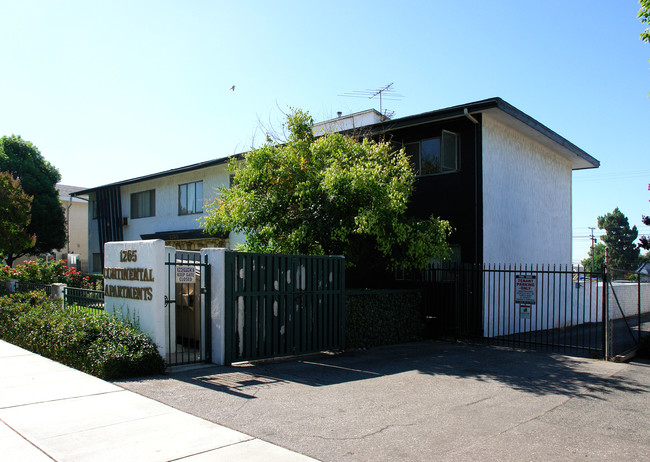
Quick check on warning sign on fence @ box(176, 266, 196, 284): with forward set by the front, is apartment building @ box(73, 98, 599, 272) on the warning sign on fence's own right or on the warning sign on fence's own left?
on the warning sign on fence's own left

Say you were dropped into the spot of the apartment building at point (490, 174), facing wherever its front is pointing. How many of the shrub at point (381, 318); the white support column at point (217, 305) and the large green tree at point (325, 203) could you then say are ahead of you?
3

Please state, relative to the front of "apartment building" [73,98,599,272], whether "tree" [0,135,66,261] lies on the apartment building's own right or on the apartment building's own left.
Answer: on the apartment building's own right

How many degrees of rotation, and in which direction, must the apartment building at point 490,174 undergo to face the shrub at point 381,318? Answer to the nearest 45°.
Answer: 0° — it already faces it

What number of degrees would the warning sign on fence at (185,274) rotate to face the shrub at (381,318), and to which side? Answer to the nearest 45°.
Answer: approximately 135° to its left

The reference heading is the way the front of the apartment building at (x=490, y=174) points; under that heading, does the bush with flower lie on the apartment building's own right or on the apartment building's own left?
on the apartment building's own right

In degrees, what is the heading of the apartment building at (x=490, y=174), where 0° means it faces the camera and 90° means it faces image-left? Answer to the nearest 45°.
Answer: approximately 45°
